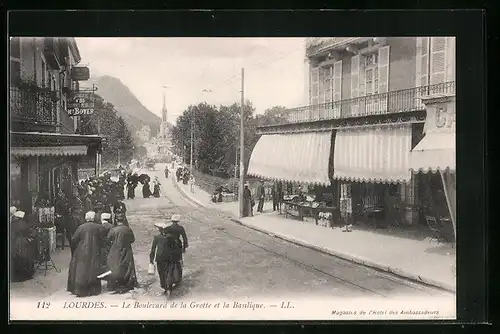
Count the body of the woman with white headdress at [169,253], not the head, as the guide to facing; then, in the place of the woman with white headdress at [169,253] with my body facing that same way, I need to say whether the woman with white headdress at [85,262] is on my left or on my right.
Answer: on my left

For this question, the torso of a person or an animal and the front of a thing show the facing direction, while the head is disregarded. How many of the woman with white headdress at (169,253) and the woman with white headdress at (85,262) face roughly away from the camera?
2

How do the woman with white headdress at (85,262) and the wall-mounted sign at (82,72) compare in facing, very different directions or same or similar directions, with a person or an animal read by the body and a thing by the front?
very different directions

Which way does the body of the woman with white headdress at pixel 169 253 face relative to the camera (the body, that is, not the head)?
away from the camera

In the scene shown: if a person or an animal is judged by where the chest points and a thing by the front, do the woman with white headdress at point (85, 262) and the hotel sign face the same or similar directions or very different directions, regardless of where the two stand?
very different directions

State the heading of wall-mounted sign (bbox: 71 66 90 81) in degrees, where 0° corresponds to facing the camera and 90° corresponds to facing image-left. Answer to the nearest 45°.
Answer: approximately 0°

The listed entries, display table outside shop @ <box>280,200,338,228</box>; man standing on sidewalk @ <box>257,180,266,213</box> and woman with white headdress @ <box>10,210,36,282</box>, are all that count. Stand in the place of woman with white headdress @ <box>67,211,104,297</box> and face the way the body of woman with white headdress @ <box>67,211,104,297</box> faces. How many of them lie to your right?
2

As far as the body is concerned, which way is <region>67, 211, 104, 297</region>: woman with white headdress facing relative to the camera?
away from the camera
